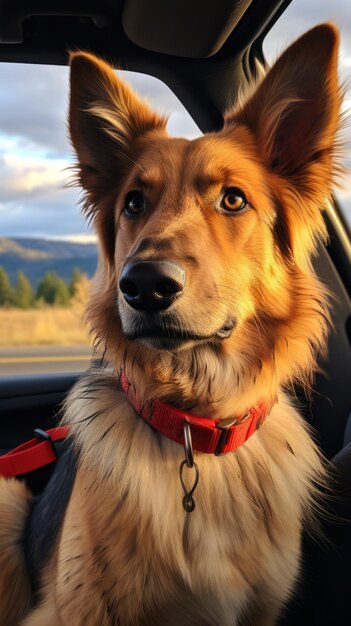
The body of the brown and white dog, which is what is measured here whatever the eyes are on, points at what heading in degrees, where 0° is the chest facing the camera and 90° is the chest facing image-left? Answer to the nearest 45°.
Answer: approximately 0°
